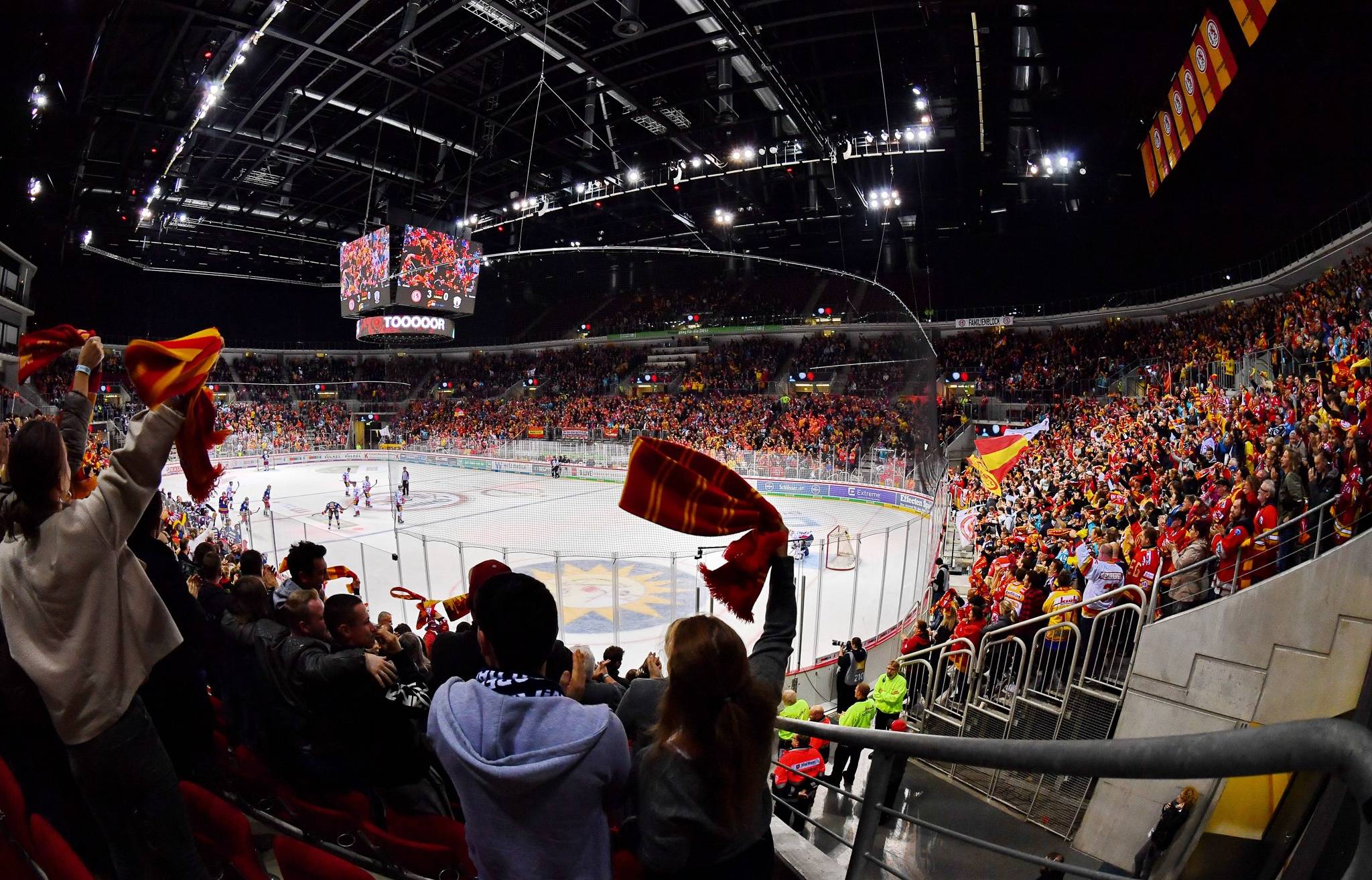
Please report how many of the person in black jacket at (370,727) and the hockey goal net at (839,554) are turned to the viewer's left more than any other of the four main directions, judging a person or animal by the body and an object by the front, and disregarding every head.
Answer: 1

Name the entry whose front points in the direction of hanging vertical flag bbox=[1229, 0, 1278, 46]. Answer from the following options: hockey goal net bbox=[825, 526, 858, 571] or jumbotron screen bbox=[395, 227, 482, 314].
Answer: the jumbotron screen

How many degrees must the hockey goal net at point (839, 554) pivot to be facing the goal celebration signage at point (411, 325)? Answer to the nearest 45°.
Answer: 0° — it already faces it

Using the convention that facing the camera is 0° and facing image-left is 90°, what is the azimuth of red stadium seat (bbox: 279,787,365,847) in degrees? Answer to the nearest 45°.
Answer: approximately 225°

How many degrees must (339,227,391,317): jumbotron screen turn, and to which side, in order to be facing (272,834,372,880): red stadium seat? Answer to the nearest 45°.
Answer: approximately 45° to its left

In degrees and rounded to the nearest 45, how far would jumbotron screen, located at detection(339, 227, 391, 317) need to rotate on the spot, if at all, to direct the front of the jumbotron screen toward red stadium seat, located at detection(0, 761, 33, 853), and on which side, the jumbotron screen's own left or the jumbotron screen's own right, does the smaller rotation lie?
approximately 45° to the jumbotron screen's own left

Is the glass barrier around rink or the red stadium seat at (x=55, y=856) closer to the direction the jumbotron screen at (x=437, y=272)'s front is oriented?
the glass barrier around rink
